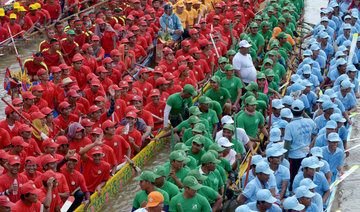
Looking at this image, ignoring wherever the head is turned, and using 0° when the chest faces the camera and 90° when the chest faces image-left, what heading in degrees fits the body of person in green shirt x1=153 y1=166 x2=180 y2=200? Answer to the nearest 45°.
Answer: approximately 45°

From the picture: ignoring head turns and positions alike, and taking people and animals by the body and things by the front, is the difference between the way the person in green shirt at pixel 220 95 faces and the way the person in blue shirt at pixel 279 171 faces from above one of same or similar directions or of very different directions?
same or similar directions

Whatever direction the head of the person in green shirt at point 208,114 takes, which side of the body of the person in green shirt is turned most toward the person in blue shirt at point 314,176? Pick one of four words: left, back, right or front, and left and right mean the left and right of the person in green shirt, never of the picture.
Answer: left

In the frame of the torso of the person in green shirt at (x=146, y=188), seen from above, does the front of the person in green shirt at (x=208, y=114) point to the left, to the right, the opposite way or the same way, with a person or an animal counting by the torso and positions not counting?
the same way

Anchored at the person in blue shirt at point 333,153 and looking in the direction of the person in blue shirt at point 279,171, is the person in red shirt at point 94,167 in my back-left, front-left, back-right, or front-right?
front-right

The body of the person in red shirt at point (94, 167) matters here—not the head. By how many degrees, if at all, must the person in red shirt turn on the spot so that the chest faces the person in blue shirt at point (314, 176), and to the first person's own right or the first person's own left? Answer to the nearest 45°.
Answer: approximately 45° to the first person's own left

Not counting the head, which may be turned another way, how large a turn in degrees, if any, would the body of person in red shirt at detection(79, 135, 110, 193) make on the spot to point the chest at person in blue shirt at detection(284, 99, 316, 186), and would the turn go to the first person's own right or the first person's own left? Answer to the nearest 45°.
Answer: approximately 90° to the first person's own left

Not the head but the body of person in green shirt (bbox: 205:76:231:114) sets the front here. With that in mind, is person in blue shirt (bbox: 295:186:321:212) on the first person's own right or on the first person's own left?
on the first person's own left

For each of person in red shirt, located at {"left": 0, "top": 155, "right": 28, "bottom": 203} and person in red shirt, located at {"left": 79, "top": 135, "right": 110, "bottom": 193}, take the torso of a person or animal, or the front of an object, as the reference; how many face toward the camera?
2
